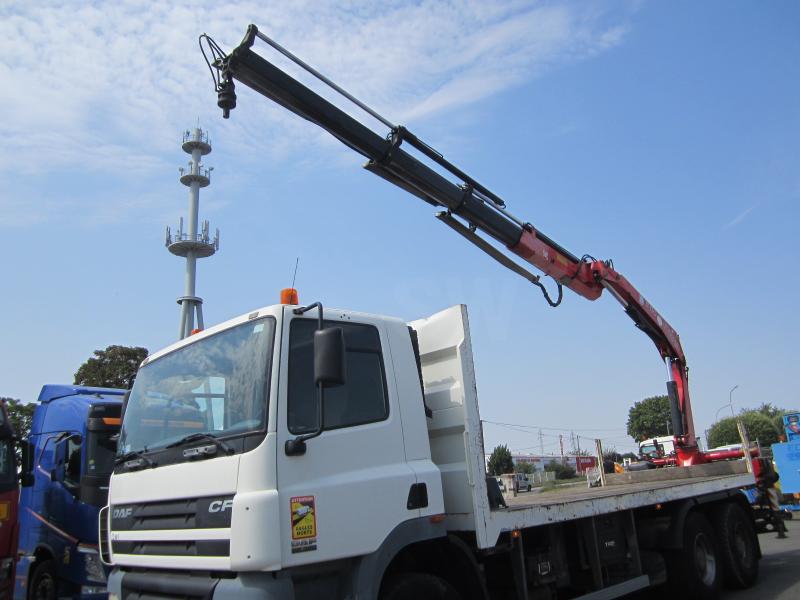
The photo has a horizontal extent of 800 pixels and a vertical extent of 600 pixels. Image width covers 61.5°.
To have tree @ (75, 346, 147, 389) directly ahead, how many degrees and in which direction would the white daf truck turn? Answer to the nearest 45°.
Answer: approximately 90° to its right

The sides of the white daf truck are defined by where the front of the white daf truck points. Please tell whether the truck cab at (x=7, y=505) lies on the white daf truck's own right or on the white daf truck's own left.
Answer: on the white daf truck's own right

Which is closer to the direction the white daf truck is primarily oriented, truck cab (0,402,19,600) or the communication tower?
the truck cab

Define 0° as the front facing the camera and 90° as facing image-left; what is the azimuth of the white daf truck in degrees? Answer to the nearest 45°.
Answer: approximately 45°

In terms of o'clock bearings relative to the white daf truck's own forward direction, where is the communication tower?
The communication tower is roughly at 4 o'clock from the white daf truck.

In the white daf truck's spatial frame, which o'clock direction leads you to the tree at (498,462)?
The tree is roughly at 5 o'clock from the white daf truck.
